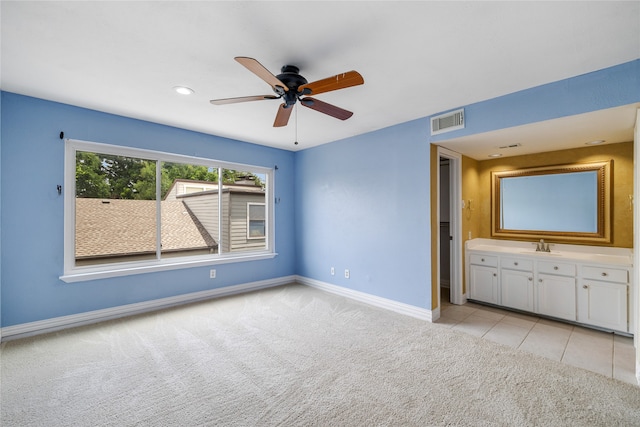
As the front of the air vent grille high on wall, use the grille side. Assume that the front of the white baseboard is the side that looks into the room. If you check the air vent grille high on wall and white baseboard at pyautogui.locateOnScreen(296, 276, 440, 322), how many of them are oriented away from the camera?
0

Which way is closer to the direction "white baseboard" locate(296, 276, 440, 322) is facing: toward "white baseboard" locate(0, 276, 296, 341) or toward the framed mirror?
the white baseboard

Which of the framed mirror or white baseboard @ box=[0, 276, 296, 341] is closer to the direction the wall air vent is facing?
the white baseboard

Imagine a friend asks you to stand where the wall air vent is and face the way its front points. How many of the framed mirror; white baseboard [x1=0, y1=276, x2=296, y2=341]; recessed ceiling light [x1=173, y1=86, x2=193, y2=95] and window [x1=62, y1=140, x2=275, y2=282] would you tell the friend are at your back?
1

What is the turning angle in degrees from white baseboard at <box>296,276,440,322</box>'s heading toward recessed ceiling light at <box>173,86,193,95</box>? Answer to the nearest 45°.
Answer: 0° — it already faces it

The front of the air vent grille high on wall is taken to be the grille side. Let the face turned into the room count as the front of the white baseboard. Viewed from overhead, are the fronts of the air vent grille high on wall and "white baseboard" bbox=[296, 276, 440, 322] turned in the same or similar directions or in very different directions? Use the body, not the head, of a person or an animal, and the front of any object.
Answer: same or similar directions

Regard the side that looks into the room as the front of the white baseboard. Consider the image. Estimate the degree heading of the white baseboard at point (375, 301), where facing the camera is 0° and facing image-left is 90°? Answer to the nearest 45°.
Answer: approximately 45°

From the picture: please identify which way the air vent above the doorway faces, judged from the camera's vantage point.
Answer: facing the viewer and to the left of the viewer
